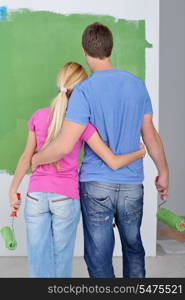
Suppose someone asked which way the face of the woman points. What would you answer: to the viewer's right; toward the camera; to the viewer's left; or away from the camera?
away from the camera

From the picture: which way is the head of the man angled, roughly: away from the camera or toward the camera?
away from the camera

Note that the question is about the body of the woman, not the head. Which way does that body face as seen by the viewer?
away from the camera

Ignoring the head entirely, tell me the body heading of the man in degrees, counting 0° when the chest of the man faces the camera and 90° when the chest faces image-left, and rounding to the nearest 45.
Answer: approximately 180°

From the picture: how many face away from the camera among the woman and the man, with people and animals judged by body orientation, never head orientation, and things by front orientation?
2
